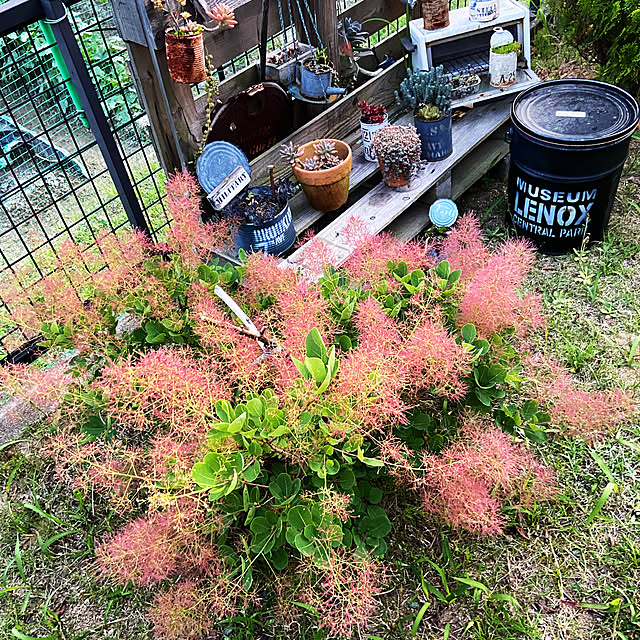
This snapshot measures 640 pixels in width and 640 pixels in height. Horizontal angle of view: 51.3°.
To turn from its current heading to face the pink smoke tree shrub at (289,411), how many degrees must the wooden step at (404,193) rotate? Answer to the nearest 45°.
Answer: approximately 45° to its right

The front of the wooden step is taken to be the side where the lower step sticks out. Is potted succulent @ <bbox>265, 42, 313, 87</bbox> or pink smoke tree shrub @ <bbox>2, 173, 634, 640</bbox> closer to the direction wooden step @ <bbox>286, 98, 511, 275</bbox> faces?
the pink smoke tree shrub

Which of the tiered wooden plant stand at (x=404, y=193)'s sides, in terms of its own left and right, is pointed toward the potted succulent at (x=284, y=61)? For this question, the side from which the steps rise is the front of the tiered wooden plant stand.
back

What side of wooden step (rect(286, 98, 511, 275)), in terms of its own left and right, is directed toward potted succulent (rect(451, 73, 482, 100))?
left

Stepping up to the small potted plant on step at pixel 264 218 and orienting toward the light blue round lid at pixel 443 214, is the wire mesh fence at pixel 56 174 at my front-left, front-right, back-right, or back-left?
back-left

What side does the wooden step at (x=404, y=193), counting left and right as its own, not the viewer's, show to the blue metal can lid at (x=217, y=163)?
right

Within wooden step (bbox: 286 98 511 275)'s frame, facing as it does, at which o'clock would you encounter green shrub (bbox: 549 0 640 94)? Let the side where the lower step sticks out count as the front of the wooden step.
The green shrub is roughly at 9 o'clock from the wooden step.

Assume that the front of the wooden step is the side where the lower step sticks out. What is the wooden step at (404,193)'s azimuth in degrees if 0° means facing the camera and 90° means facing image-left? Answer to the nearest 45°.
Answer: approximately 315°

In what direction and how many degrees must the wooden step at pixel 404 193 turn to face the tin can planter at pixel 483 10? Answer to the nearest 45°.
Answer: approximately 90° to its left

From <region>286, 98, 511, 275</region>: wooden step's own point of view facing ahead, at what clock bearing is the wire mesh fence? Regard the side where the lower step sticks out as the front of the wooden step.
The wire mesh fence is roughly at 5 o'clock from the wooden step.

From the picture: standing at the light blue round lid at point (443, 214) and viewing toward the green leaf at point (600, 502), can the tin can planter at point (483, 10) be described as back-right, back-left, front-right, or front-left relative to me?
back-left
